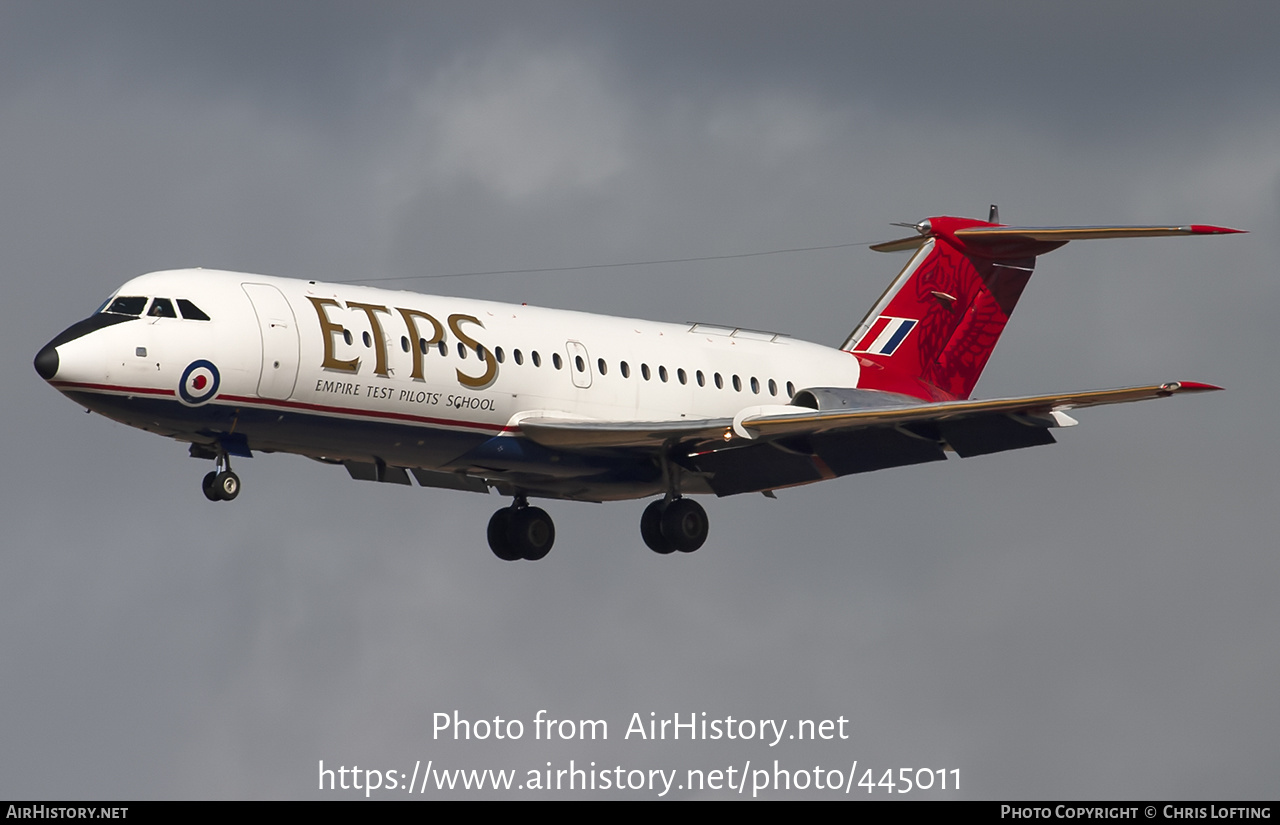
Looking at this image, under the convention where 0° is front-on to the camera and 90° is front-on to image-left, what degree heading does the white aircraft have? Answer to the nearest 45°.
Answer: approximately 45°
